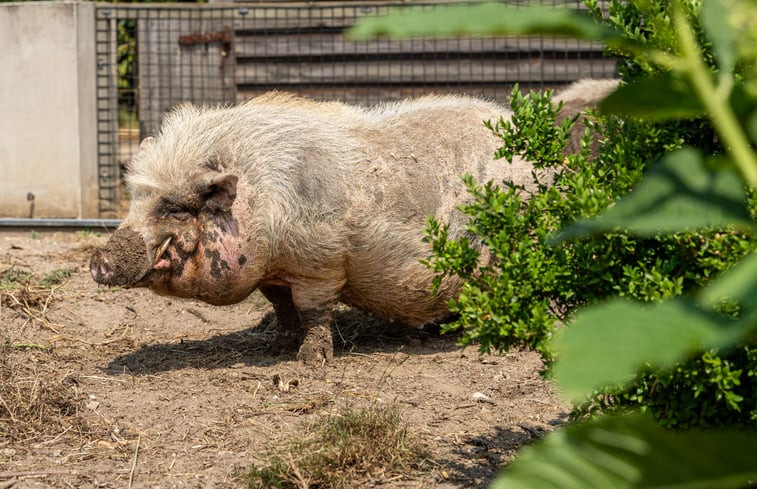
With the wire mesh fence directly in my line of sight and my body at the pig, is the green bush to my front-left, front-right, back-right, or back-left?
back-right

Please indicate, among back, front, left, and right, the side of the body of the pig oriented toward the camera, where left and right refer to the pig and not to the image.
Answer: left

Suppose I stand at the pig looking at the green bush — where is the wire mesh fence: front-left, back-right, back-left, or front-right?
back-left

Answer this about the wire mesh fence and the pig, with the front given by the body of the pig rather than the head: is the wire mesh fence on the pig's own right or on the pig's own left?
on the pig's own right

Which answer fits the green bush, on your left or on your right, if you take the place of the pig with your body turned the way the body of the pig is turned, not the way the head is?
on your left
